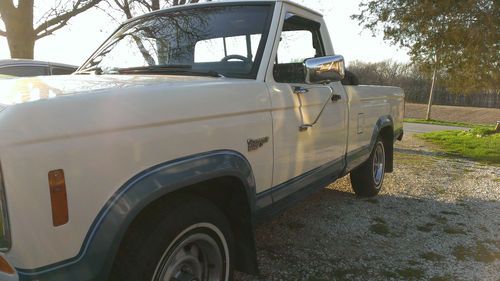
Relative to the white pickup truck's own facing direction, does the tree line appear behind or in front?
behind

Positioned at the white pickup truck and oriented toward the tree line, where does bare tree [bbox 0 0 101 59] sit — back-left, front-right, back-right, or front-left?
front-left

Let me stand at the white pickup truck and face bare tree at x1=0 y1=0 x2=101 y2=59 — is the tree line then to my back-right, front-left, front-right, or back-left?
front-right

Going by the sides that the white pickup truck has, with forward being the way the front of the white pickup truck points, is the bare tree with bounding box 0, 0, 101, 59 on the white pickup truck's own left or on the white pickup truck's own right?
on the white pickup truck's own right

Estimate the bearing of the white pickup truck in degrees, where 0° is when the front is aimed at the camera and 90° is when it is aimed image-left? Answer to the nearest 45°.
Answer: approximately 45°
